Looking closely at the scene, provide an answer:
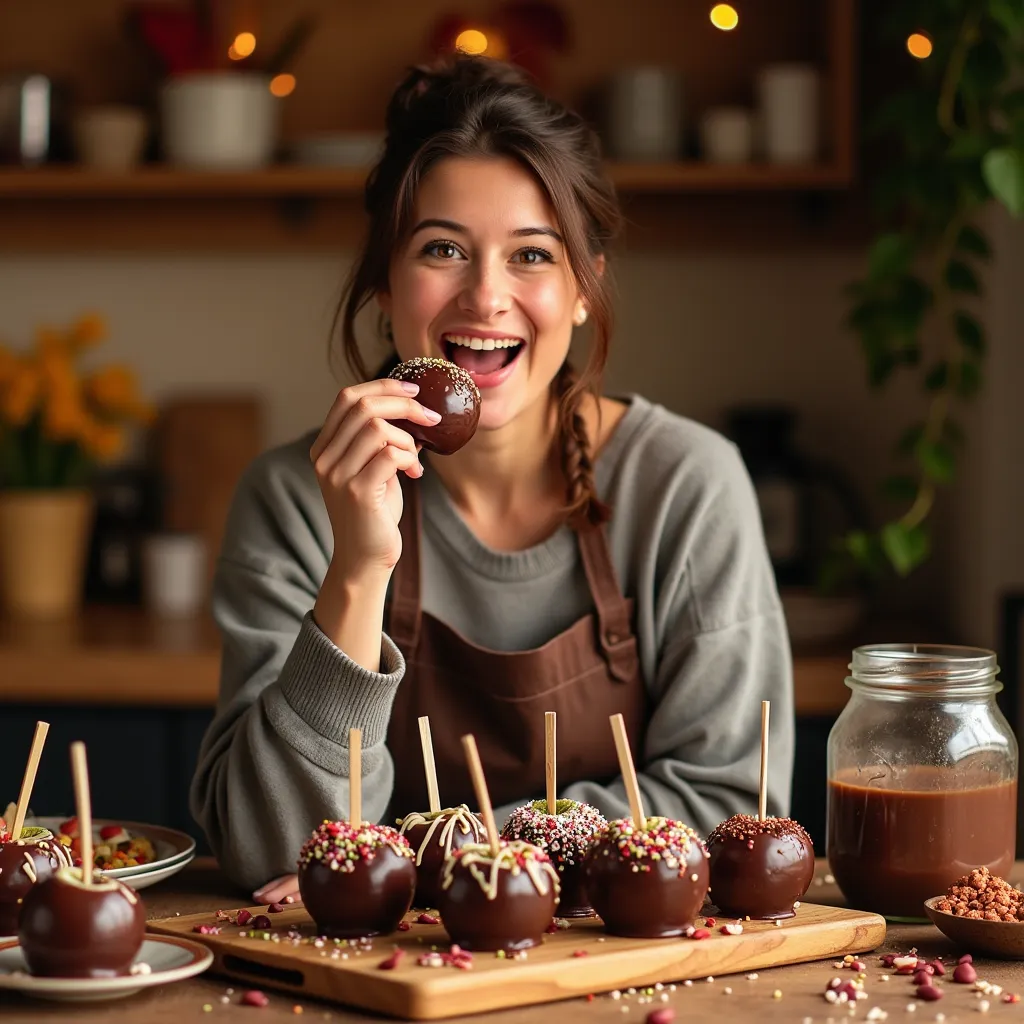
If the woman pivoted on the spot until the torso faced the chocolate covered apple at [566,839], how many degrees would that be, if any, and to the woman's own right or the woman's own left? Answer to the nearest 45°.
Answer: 0° — they already face it

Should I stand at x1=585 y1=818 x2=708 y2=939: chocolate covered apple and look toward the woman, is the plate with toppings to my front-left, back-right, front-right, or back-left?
front-left

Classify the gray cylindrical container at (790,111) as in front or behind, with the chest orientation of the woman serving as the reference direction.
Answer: behind

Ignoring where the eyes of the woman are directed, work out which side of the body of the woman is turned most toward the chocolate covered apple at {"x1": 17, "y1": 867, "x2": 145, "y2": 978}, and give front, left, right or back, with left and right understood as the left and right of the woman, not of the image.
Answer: front

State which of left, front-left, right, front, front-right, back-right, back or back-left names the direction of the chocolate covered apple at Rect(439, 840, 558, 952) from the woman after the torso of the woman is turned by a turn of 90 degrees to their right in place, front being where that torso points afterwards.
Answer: left

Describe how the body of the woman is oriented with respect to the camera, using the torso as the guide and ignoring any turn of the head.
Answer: toward the camera

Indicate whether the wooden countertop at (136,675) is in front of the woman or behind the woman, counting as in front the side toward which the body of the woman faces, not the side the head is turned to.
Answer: behind

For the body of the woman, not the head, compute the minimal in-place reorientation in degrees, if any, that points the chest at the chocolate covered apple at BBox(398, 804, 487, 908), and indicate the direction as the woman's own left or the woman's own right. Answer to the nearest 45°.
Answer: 0° — they already face it

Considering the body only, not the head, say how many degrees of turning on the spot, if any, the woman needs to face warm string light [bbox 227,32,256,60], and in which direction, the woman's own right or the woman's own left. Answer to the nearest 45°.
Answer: approximately 180°
